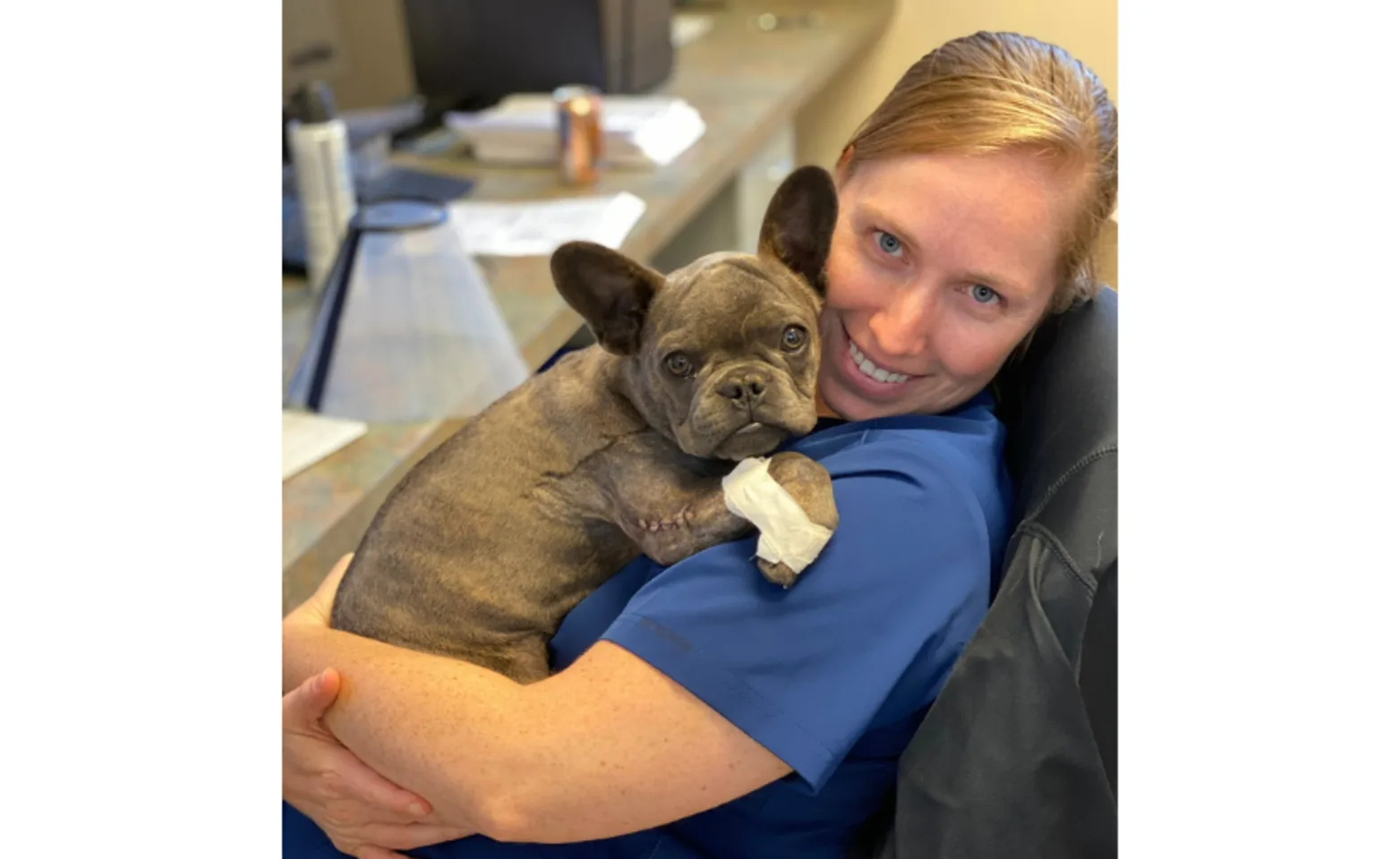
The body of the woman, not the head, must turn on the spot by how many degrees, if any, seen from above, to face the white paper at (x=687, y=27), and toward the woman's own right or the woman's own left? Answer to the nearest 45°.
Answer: approximately 90° to the woman's own right

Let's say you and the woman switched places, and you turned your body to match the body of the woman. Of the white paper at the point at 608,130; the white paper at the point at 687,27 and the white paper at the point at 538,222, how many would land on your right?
3

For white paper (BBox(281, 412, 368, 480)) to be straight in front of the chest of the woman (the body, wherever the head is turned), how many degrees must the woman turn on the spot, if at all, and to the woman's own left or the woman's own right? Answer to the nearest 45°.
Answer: approximately 45° to the woman's own right

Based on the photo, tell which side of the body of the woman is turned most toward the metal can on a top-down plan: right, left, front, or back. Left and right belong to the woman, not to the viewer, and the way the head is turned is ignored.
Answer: right

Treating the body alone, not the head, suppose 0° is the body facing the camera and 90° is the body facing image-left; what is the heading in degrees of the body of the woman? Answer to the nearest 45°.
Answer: approximately 90°

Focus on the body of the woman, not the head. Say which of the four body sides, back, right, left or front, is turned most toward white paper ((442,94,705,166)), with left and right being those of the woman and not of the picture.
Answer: right
